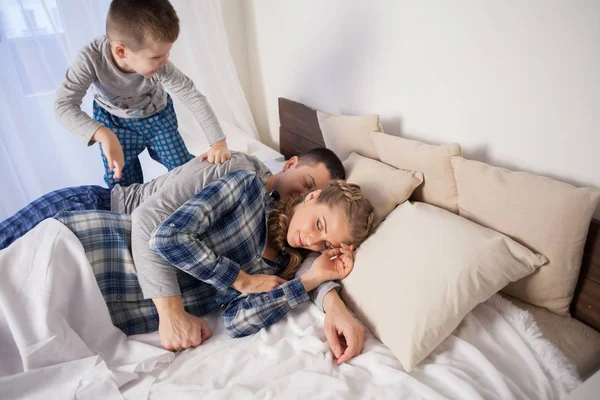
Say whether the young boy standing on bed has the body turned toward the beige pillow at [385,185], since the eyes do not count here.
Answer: yes

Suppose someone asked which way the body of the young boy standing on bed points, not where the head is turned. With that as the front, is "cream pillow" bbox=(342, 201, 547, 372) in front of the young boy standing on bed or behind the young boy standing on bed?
in front

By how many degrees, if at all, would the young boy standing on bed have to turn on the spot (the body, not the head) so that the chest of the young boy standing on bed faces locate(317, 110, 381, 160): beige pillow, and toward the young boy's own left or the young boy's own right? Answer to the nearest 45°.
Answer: approximately 45° to the young boy's own left

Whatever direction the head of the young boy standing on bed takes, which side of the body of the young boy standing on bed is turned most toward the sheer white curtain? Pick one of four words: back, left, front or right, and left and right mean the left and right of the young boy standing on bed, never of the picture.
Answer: back

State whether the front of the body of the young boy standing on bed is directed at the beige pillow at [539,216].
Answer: yes

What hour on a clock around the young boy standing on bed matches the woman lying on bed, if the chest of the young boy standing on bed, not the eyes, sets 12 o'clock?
The woman lying on bed is roughly at 1 o'clock from the young boy standing on bed.

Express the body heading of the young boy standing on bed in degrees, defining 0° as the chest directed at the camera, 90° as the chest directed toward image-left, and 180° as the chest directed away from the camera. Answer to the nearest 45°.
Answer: approximately 315°
